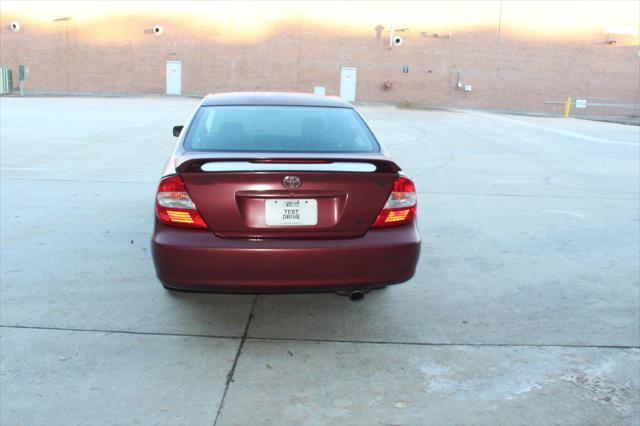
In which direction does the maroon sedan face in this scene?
away from the camera
